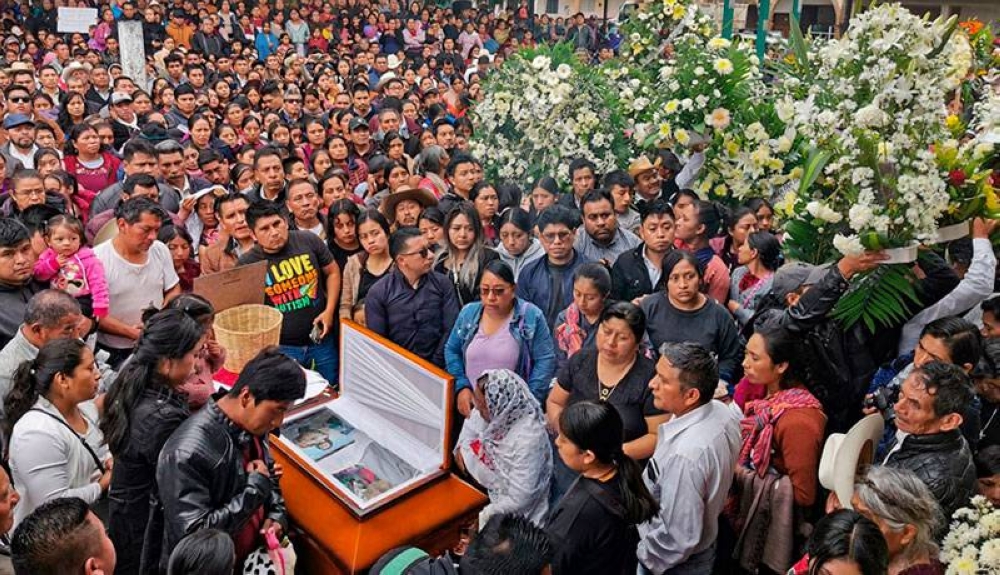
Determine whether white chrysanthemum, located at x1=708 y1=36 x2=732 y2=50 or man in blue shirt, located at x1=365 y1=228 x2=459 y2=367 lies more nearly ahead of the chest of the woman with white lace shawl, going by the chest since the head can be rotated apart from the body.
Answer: the man in blue shirt

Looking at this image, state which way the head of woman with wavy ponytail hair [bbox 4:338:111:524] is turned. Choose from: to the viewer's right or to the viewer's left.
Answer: to the viewer's right

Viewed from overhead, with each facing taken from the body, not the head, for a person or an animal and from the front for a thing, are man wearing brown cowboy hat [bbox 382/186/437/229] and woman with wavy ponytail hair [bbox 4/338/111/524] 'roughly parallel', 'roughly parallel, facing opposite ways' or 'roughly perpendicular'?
roughly perpendicular

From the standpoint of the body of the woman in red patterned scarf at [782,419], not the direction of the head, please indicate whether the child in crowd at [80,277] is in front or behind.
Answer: in front

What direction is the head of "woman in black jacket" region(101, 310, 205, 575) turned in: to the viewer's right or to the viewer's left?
to the viewer's right

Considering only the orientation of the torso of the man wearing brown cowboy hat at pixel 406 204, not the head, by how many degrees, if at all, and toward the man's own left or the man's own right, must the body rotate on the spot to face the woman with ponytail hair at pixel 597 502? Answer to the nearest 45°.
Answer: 0° — they already face them

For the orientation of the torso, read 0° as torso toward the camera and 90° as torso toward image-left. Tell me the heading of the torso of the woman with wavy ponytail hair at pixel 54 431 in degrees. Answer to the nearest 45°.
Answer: approximately 270°
